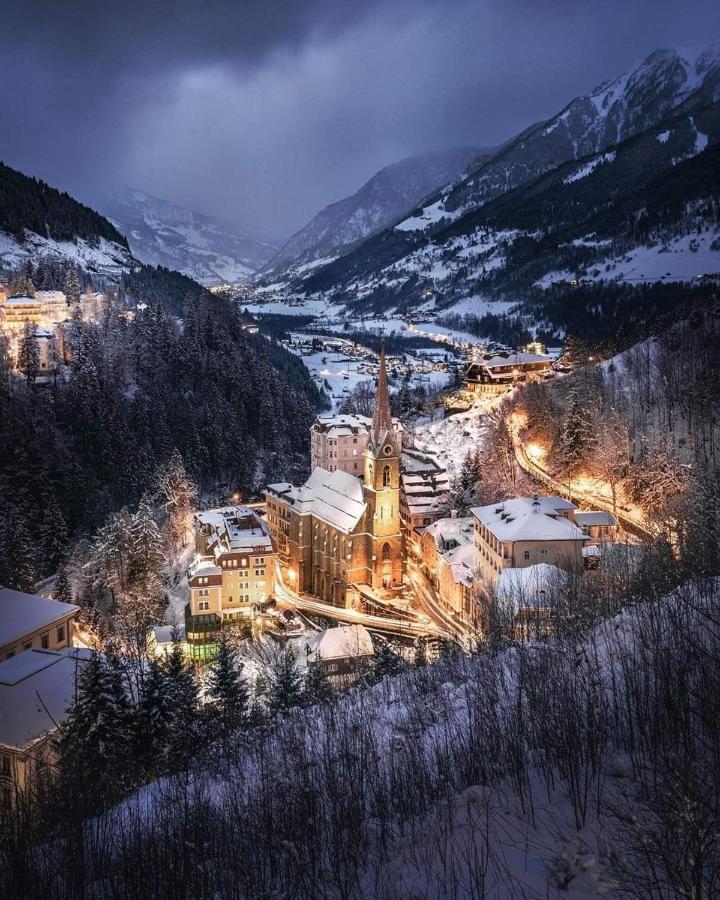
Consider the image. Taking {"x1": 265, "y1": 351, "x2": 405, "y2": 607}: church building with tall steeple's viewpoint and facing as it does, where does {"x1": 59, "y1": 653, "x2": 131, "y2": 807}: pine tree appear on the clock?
The pine tree is roughly at 2 o'clock from the church building with tall steeple.

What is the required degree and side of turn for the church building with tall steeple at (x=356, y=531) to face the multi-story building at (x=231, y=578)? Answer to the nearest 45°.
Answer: approximately 135° to its right

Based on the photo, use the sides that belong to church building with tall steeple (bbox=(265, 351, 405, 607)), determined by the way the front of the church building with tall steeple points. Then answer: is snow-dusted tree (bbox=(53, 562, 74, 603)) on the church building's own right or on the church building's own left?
on the church building's own right

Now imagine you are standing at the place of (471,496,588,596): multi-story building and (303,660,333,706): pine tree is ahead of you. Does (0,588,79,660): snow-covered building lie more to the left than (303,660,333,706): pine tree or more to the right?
right

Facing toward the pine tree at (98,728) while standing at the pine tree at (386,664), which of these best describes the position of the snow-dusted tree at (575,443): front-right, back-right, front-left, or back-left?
back-right

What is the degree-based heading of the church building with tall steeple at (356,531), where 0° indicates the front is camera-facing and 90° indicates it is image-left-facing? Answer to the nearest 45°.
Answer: approximately 315°

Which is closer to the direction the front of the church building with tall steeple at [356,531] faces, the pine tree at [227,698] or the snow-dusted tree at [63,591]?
the pine tree

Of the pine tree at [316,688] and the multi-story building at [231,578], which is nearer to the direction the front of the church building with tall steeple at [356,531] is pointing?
the pine tree

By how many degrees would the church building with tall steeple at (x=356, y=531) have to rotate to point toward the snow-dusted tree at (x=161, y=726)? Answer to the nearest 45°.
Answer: approximately 45° to its right
